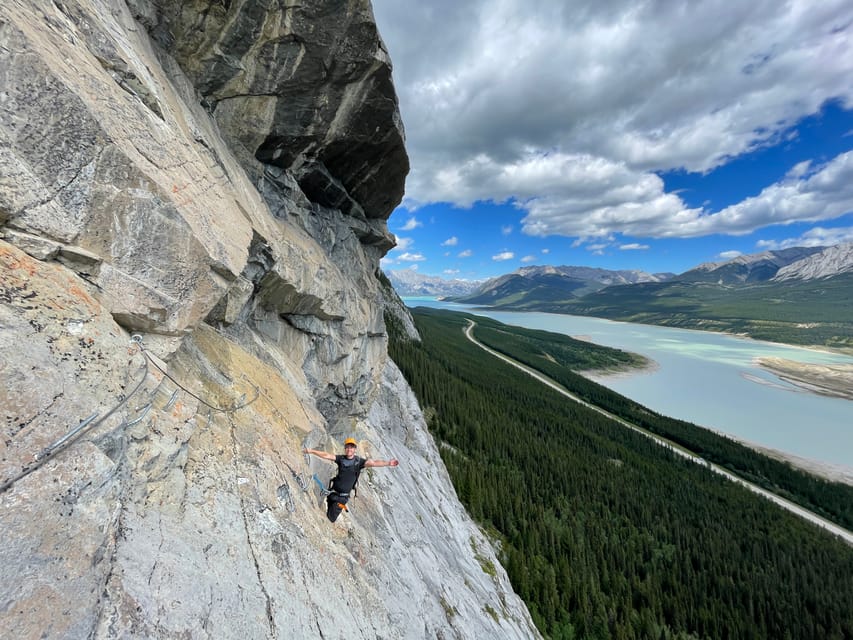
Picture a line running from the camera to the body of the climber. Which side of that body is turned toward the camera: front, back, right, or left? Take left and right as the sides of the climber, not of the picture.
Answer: front
